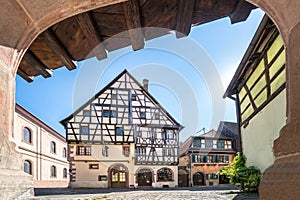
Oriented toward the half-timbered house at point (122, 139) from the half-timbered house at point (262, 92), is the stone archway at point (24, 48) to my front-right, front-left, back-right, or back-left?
back-left

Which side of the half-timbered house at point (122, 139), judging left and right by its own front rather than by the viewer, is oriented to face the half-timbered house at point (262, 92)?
front

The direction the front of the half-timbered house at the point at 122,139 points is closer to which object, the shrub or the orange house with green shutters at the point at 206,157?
the shrub

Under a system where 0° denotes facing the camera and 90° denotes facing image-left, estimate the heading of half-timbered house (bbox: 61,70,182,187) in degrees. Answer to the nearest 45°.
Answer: approximately 0°

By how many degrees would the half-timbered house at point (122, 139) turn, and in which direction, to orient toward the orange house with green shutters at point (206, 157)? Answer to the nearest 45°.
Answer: approximately 135° to its left

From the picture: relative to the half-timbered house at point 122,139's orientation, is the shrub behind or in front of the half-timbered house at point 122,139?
in front

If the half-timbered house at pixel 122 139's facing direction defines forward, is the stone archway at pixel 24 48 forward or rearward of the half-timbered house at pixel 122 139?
forward

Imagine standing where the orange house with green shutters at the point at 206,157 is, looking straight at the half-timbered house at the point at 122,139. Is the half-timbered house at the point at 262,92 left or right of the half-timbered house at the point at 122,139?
left
